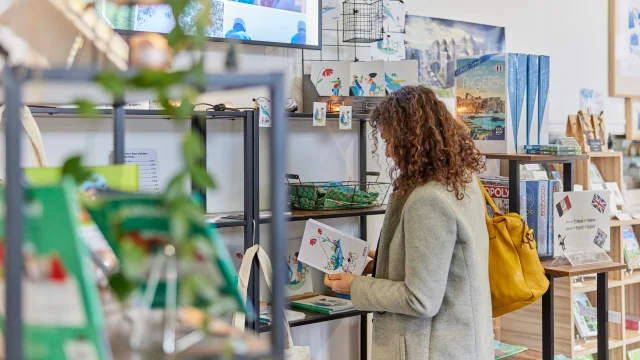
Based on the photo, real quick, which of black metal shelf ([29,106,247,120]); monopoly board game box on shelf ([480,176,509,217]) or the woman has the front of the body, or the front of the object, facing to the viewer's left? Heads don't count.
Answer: the woman

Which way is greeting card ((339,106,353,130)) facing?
toward the camera

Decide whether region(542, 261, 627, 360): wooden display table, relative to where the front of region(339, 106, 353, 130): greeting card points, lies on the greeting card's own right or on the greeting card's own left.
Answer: on the greeting card's own left

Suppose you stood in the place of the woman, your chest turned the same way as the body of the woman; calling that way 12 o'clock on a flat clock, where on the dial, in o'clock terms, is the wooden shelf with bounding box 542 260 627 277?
The wooden shelf is roughly at 4 o'clock from the woman.

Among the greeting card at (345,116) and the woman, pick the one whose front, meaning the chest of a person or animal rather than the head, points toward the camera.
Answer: the greeting card

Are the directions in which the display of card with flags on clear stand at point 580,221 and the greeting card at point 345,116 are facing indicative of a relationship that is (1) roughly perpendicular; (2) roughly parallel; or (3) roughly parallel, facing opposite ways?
roughly parallel

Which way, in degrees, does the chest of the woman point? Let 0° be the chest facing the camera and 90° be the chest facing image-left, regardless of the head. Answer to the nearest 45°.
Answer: approximately 90°

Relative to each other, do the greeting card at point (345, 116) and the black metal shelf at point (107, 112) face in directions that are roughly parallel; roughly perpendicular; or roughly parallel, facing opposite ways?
roughly parallel

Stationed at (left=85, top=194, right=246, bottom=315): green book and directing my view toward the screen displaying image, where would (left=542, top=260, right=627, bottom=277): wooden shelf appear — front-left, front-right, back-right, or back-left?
front-right

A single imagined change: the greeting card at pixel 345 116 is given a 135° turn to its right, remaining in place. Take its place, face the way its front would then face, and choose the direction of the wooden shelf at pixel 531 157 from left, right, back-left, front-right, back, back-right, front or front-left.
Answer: back-right

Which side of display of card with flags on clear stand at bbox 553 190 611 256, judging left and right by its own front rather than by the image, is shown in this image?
front

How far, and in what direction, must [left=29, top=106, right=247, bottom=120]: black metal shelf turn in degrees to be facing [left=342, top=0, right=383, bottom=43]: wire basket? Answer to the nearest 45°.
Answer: approximately 135° to its left

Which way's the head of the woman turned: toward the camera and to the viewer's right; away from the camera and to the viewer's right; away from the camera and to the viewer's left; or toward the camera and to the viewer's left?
away from the camera and to the viewer's left

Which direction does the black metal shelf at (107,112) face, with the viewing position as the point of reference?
facing the viewer
